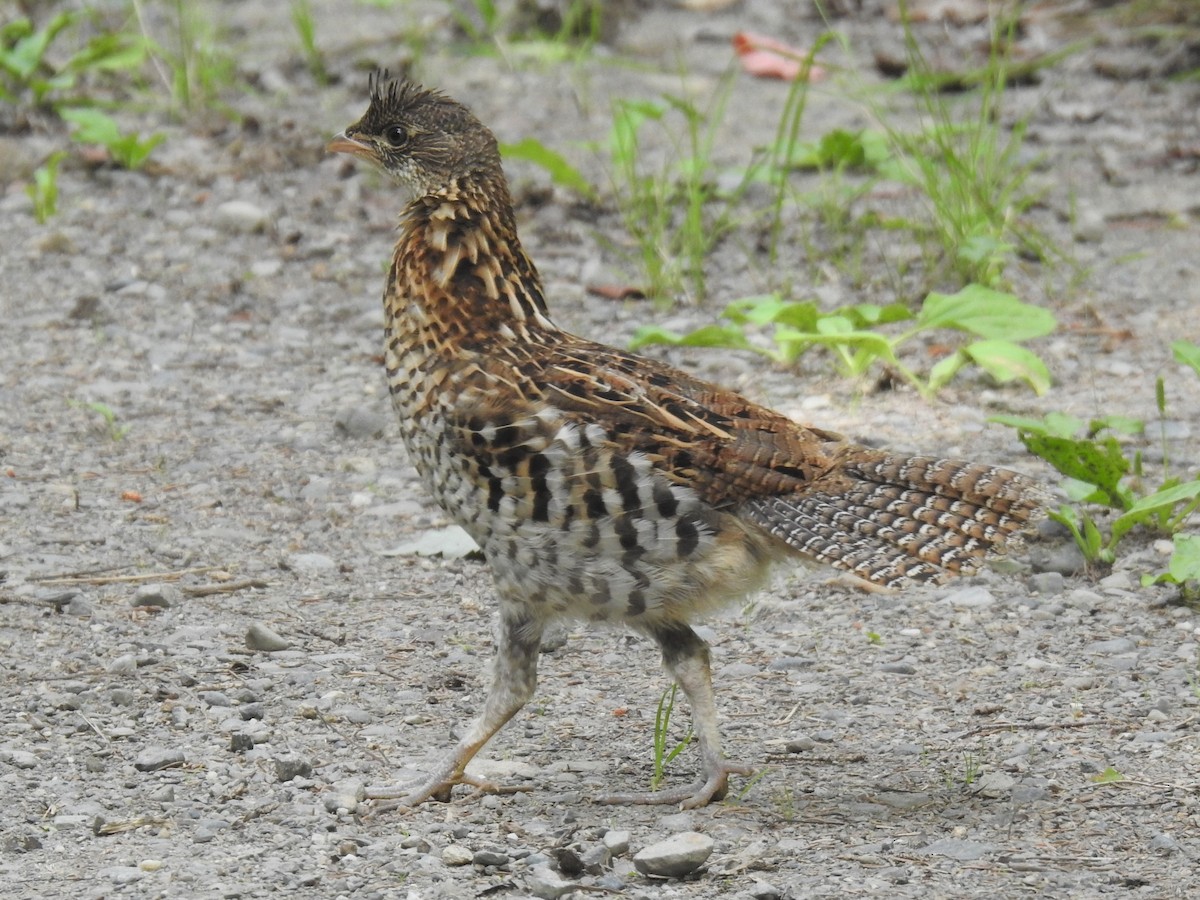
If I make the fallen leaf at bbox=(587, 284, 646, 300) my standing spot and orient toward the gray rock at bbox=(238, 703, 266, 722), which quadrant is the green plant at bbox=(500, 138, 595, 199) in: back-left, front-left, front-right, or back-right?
back-right

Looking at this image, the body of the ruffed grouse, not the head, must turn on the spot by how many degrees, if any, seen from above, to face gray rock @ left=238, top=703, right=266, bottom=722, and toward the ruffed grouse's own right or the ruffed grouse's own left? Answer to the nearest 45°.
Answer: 0° — it already faces it

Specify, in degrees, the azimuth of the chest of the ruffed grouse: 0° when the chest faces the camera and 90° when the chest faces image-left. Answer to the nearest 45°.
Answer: approximately 90°

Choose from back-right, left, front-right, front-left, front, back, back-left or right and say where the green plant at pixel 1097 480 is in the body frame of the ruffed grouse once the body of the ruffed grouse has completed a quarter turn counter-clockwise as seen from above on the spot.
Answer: back-left

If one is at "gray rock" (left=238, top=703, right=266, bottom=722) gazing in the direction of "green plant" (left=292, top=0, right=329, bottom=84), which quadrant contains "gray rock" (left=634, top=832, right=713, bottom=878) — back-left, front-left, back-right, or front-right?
back-right

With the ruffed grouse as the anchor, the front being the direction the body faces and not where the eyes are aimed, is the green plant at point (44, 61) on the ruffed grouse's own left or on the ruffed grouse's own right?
on the ruffed grouse's own right

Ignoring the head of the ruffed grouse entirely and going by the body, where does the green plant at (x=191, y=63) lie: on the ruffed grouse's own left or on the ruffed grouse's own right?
on the ruffed grouse's own right

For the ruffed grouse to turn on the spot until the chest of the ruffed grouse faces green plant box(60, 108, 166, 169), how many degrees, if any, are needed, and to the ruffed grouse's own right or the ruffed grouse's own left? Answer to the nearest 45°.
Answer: approximately 45° to the ruffed grouse's own right

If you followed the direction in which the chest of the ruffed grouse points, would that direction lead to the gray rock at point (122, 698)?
yes

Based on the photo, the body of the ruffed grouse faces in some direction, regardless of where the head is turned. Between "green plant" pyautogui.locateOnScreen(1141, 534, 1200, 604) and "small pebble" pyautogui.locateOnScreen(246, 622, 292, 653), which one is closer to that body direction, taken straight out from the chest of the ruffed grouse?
the small pebble

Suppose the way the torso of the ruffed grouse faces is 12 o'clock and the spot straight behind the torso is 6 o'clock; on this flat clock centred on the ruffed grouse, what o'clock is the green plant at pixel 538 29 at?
The green plant is roughly at 3 o'clock from the ruffed grouse.
